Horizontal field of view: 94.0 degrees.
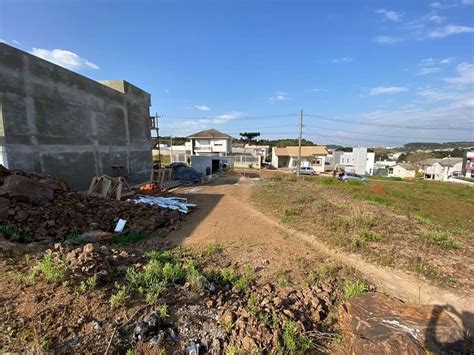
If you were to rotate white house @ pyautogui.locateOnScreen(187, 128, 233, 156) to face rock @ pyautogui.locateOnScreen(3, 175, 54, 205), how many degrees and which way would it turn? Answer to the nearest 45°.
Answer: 0° — it already faces it

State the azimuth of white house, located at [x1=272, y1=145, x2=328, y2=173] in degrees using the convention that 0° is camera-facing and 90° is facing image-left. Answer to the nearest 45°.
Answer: approximately 0°

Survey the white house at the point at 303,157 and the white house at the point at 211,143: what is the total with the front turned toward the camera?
2

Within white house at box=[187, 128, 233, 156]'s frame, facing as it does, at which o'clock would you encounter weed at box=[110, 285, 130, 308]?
The weed is roughly at 12 o'clock from the white house.

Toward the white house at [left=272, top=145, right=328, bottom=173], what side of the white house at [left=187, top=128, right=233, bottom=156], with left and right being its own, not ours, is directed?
left

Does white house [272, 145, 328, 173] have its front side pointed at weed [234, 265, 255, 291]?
yes

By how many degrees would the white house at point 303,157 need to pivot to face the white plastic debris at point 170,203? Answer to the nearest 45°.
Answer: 0° — it already faces it

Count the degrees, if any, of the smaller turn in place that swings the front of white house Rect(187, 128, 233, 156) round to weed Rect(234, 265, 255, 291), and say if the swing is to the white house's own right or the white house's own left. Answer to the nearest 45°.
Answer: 0° — it already faces it
